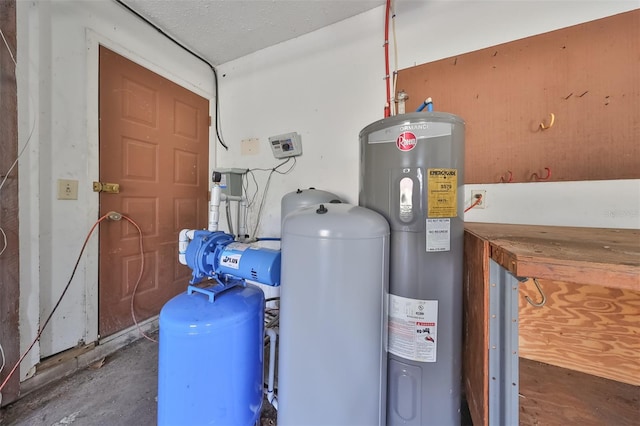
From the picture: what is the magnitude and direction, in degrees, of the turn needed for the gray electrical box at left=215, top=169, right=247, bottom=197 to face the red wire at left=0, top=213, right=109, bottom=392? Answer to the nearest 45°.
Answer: approximately 45° to its right

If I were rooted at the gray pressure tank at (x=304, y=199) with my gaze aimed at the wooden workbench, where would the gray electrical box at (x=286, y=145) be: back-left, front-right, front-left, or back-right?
back-left

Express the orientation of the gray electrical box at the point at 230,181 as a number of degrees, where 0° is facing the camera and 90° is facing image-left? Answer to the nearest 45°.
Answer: approximately 45°

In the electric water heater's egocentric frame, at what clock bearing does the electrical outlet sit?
The electrical outlet is roughly at 7 o'clock from the electric water heater.

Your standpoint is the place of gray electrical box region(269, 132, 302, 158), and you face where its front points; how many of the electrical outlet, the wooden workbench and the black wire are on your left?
2

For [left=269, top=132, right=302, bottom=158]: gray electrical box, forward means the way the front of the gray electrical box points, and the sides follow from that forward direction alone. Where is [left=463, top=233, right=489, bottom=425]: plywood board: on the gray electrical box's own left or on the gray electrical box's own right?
on the gray electrical box's own left

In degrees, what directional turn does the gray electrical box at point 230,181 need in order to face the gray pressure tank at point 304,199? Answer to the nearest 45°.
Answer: approximately 90° to its left

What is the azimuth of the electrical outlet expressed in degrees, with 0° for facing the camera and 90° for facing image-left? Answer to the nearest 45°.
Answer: approximately 0°

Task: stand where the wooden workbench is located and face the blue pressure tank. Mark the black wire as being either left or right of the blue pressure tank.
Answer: right

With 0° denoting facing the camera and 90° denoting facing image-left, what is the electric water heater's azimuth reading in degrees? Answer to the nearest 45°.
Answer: approximately 0°
